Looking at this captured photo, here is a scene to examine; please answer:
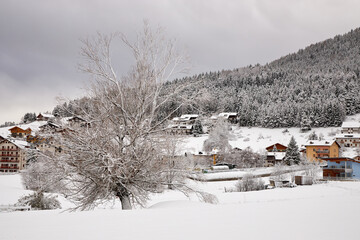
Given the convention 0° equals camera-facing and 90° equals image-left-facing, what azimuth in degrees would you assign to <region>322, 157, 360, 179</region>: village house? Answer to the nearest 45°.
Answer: approximately 0°

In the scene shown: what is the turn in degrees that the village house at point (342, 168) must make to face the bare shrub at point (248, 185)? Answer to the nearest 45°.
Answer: approximately 45° to its right

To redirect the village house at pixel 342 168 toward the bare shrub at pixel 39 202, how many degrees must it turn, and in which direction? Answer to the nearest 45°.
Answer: approximately 45° to its right
